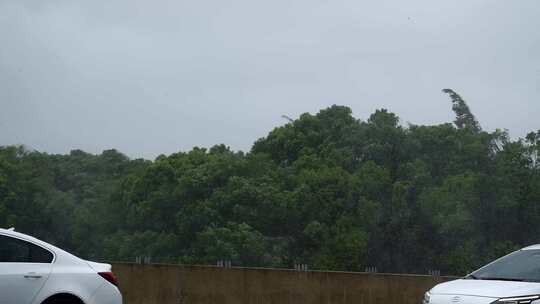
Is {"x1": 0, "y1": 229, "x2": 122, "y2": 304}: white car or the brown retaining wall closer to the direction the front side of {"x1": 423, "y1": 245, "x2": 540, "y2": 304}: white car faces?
the white car

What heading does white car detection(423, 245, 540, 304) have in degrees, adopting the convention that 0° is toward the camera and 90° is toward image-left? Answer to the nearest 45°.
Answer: approximately 45°

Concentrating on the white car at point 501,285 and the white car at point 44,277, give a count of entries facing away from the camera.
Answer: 0

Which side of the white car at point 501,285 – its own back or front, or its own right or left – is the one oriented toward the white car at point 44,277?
front

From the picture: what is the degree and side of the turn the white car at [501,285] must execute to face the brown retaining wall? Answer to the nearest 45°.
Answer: approximately 90° to its right

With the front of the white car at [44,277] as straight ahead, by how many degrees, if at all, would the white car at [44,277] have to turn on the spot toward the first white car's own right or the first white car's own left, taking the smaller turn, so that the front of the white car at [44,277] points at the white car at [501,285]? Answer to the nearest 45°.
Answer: approximately 180°

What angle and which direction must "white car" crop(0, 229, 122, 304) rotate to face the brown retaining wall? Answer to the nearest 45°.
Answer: approximately 135° to its right

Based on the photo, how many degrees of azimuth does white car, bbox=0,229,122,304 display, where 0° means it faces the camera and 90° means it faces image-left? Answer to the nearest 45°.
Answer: approximately 90°
